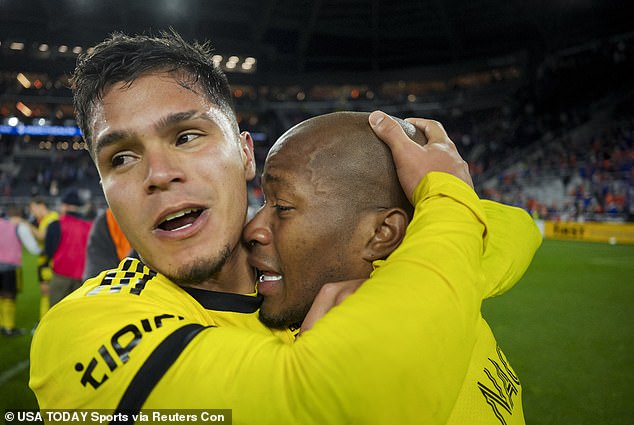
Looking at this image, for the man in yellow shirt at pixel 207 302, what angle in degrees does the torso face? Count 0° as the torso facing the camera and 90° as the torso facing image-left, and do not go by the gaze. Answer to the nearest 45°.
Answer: approximately 315°

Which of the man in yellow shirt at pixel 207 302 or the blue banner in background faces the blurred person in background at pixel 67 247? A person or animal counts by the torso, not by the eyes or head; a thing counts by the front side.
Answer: the blue banner in background

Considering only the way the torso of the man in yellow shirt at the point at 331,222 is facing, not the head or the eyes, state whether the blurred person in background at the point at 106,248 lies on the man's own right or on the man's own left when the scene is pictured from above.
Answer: on the man's own right

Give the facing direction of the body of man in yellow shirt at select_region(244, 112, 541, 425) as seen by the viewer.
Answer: to the viewer's left

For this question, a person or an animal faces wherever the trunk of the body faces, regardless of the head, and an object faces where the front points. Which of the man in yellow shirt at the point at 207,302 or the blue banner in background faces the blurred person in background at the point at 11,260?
the blue banner in background

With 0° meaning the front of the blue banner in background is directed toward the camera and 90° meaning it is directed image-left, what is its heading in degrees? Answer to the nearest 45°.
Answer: approximately 0°

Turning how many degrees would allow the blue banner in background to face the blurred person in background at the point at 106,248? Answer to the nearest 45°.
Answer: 0° — it already faces them

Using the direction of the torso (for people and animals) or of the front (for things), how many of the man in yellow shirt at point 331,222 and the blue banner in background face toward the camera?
1

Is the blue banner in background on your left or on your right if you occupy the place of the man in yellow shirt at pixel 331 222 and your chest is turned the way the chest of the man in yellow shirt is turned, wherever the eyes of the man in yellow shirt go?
on your right

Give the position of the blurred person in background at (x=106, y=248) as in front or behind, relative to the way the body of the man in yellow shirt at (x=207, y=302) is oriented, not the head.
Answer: behind
